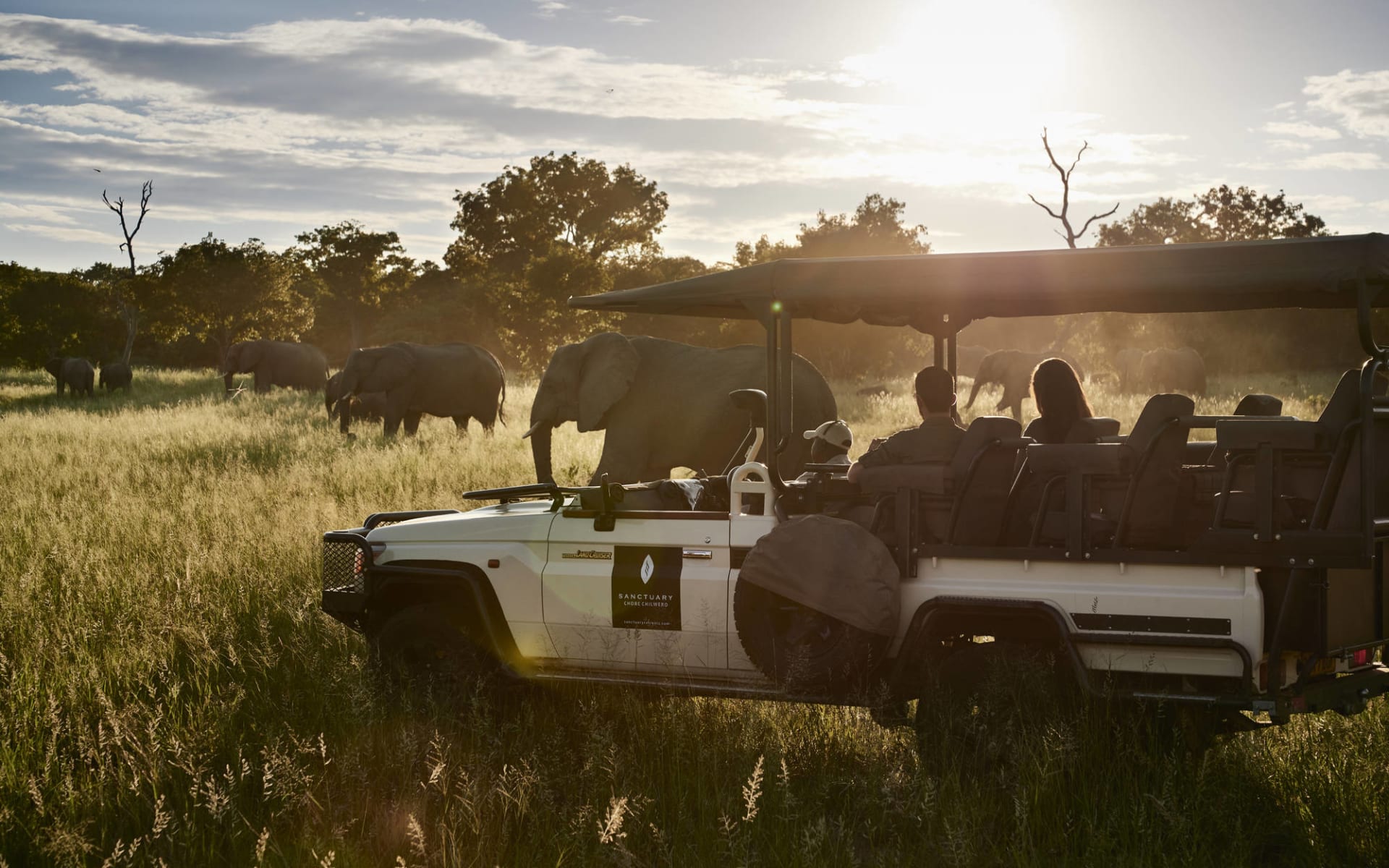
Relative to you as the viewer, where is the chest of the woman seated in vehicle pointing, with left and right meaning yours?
facing away from the viewer and to the left of the viewer

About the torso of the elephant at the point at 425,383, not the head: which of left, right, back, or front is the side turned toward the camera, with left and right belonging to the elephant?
left

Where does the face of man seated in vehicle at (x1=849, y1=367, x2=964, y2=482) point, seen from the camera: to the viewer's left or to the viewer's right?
to the viewer's left

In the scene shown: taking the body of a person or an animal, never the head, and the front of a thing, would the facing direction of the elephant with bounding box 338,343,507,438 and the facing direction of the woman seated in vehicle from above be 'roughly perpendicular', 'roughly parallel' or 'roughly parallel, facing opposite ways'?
roughly perpendicular

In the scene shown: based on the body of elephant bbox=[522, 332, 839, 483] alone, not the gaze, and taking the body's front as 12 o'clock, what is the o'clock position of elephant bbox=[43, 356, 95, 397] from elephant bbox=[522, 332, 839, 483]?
elephant bbox=[43, 356, 95, 397] is roughly at 2 o'clock from elephant bbox=[522, 332, 839, 483].

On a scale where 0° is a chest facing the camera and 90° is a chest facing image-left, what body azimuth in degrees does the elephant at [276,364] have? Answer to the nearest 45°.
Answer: approximately 90°

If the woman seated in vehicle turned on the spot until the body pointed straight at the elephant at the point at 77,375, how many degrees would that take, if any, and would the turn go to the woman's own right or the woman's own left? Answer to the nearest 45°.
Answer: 0° — they already face it

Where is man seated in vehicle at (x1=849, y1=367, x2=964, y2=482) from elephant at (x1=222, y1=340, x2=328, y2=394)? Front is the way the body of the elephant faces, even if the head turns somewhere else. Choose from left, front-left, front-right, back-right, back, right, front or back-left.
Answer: left

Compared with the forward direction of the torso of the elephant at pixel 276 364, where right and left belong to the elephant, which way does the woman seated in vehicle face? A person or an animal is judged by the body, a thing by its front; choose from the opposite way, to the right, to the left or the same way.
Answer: to the right

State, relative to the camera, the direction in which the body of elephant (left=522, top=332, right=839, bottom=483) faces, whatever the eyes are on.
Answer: to the viewer's left
